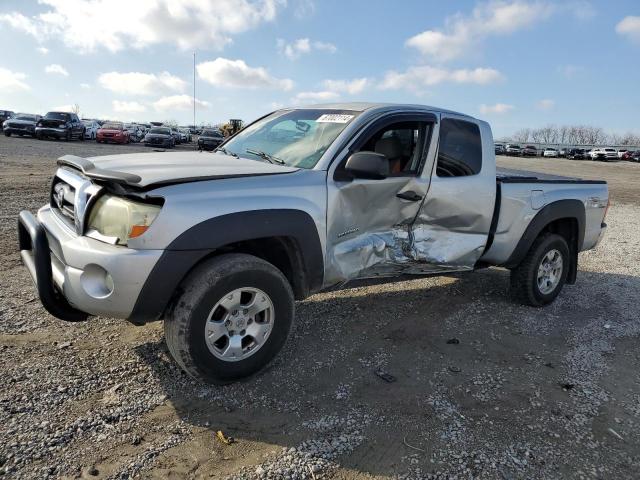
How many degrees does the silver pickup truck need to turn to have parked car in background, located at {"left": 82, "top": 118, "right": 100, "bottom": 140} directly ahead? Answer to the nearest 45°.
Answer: approximately 90° to its right

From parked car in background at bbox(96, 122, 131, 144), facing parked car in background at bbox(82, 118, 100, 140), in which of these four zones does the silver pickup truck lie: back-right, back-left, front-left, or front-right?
back-left

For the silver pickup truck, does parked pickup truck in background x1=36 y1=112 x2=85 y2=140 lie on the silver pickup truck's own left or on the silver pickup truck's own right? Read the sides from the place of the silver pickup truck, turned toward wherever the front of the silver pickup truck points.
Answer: on the silver pickup truck's own right

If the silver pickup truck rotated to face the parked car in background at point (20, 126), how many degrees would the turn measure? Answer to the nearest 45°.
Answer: approximately 90° to its right

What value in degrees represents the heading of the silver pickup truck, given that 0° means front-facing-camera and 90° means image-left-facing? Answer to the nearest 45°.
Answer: approximately 45°

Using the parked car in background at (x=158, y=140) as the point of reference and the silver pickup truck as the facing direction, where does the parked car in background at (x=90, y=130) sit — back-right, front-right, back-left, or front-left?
back-right

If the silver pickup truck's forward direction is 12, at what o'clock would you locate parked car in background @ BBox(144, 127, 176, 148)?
The parked car in background is roughly at 4 o'clock from the silver pickup truck.
